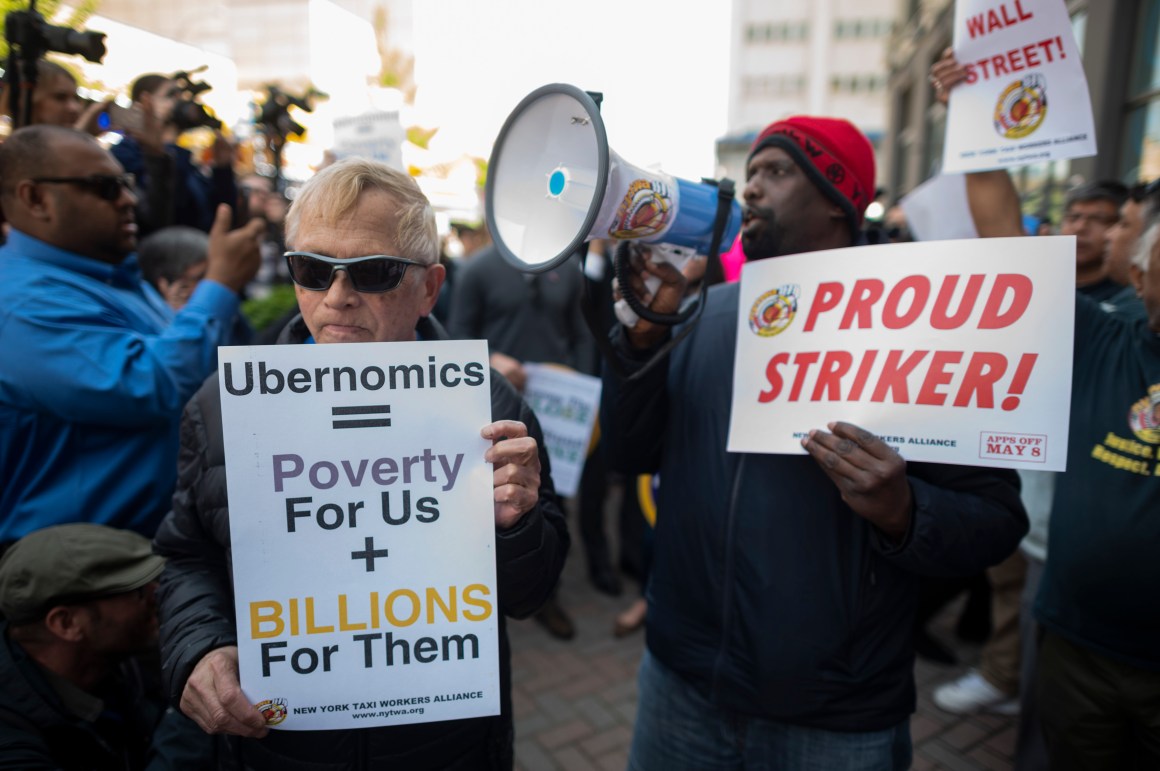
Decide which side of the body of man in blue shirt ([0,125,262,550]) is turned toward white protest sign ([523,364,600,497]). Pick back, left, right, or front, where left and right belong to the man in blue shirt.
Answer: front

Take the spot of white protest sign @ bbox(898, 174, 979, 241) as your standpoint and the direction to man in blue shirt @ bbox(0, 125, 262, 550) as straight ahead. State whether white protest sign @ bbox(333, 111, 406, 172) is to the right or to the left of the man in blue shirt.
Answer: right

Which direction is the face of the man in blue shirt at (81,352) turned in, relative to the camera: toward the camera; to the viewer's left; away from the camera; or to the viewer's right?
to the viewer's right

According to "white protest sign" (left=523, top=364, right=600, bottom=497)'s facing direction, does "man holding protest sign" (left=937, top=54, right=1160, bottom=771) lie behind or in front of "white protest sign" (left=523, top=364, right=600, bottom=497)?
in front

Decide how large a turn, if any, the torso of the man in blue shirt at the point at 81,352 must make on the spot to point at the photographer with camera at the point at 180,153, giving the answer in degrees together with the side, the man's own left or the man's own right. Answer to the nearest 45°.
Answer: approximately 90° to the man's own left

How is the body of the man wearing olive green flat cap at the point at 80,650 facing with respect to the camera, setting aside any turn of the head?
to the viewer's right

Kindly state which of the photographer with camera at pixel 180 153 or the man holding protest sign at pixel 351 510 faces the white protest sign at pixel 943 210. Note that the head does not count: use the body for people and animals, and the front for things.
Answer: the photographer with camera

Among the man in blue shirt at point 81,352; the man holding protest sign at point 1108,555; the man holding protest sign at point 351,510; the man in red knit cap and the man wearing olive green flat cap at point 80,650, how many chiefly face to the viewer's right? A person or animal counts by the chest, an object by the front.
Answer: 2

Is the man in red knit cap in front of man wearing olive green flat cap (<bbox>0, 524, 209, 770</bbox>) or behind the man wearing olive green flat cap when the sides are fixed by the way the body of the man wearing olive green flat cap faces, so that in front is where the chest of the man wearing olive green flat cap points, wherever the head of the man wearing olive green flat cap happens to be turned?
in front

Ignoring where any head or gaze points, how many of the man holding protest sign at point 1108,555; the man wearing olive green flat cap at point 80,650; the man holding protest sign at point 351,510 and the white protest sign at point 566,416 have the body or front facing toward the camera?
3

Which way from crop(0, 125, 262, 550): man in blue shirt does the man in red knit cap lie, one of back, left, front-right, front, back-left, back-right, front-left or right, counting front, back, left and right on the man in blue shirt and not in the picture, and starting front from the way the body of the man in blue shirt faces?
front-right

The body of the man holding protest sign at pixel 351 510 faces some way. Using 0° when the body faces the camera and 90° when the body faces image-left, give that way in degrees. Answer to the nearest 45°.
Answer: approximately 0°

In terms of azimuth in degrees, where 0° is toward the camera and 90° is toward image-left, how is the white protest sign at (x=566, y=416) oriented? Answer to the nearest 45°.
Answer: approximately 0°
